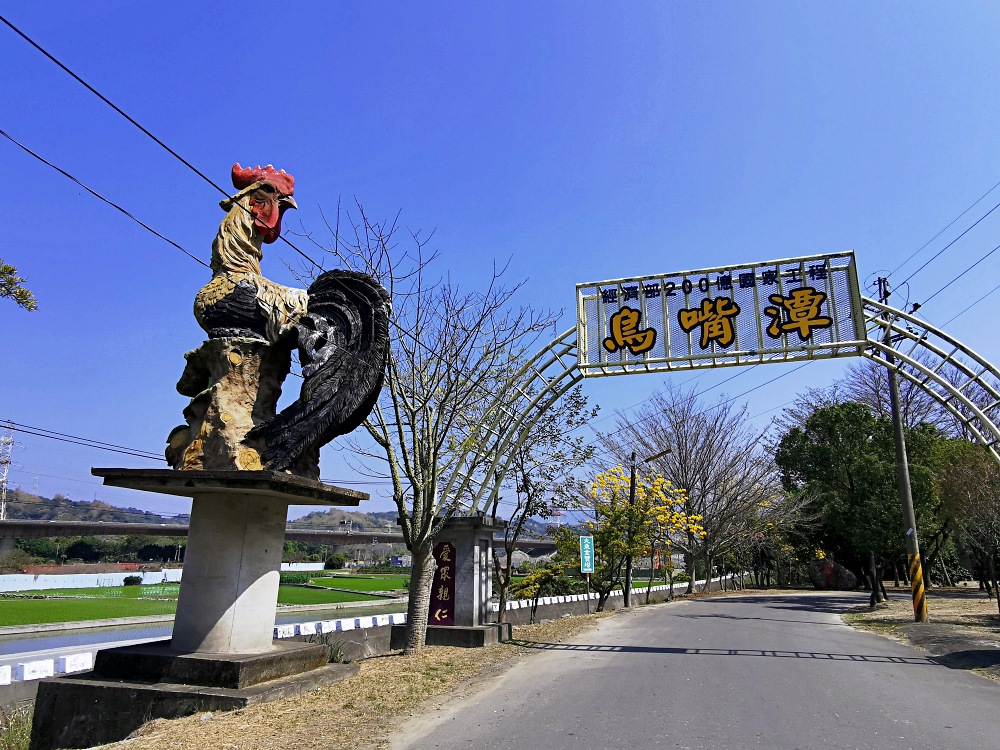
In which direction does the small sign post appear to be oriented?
toward the camera

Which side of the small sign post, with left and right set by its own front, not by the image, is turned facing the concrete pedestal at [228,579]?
front

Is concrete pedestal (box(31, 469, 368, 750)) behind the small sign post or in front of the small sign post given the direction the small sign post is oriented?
in front

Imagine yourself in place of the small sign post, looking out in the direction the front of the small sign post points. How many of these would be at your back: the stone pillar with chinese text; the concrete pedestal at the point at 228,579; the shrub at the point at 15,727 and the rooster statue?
0

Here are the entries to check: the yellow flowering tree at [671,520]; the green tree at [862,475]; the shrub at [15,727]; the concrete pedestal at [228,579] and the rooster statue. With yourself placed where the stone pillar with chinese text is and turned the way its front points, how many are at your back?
2

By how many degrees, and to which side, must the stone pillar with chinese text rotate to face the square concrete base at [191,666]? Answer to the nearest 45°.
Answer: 0° — it already faces it

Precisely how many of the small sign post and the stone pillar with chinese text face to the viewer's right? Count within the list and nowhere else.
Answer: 0

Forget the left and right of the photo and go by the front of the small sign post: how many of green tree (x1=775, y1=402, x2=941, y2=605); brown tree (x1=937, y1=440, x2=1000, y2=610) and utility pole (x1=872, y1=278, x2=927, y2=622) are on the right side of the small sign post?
0

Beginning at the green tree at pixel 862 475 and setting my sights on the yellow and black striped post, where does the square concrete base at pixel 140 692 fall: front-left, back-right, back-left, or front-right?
front-right

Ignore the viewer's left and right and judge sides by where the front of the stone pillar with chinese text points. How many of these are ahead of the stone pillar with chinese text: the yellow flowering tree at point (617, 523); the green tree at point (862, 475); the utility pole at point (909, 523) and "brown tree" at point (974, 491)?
0

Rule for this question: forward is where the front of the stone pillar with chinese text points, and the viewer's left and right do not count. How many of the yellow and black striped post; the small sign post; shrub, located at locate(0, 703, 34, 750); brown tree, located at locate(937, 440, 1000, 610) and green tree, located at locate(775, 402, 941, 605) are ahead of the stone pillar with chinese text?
1

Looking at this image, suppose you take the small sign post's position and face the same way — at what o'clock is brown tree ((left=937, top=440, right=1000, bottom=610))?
The brown tree is roughly at 9 o'clock from the small sign post.

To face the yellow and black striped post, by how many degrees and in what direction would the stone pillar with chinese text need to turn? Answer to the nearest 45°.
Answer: approximately 135° to its left

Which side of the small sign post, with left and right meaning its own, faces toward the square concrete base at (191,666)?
front
